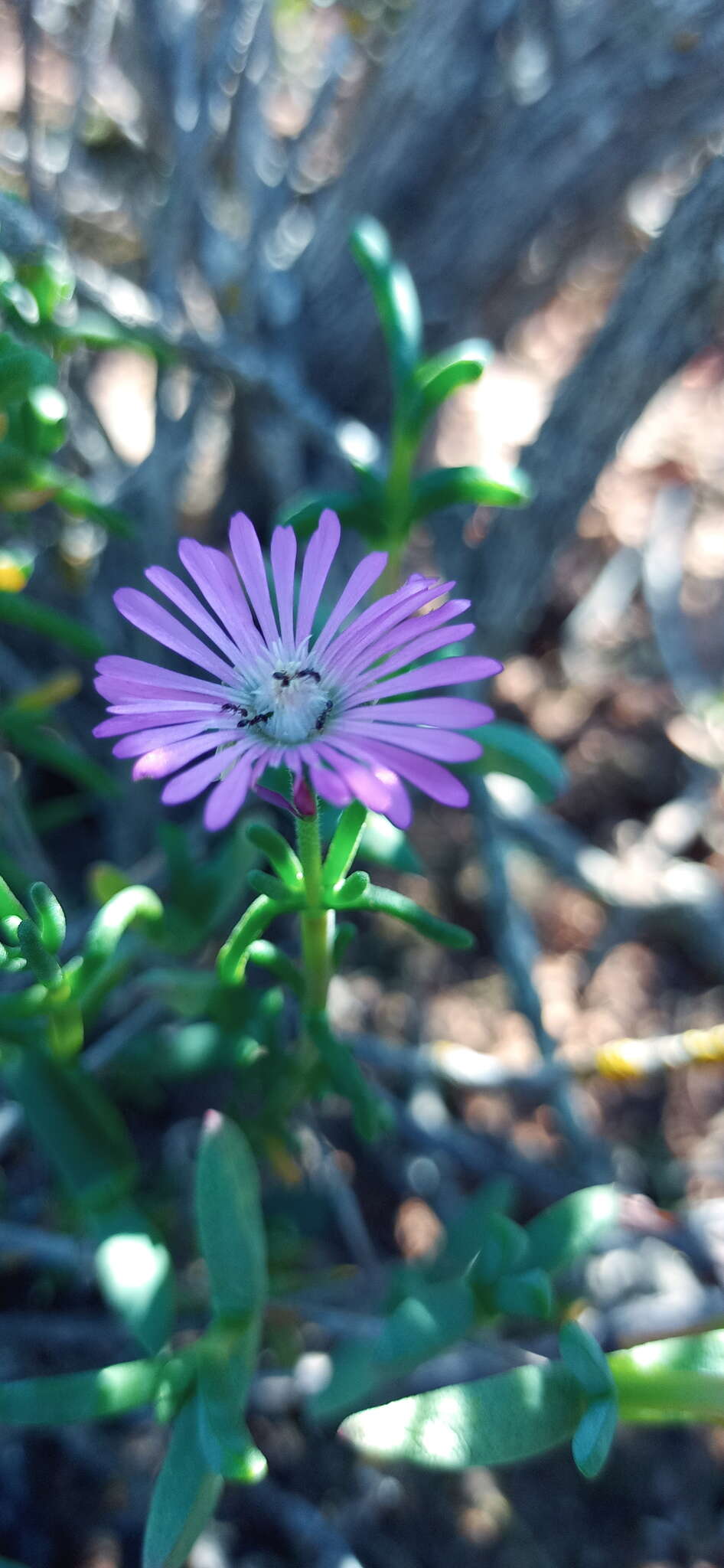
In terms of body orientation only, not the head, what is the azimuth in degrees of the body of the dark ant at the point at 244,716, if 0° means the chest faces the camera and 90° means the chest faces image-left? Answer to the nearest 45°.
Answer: approximately 270°
